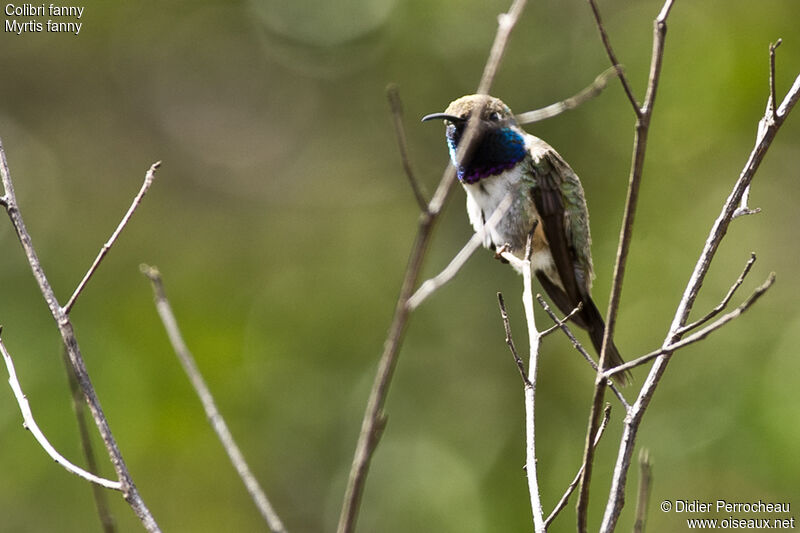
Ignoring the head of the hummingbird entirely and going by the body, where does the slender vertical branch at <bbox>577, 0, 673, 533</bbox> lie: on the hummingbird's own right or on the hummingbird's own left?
on the hummingbird's own left

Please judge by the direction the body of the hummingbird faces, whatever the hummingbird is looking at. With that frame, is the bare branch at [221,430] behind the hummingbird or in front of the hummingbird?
in front

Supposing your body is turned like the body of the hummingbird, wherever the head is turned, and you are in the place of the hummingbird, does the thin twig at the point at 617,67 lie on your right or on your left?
on your left

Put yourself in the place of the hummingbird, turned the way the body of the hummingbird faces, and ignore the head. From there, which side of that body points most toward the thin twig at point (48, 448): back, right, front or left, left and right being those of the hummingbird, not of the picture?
front

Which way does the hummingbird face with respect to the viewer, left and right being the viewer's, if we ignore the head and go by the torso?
facing the viewer and to the left of the viewer
